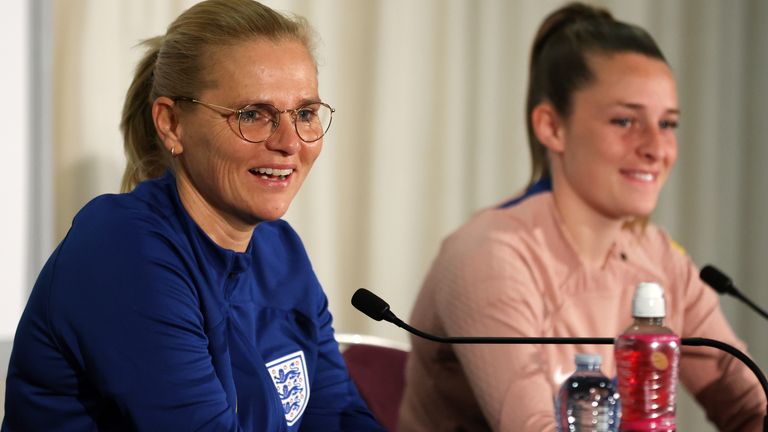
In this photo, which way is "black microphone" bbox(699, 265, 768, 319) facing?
to the viewer's left

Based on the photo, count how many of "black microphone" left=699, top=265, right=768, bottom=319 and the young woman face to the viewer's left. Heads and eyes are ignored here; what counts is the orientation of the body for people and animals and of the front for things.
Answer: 1

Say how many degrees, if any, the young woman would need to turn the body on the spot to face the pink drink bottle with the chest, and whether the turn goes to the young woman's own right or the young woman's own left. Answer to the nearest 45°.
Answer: approximately 45° to the young woman's own right
